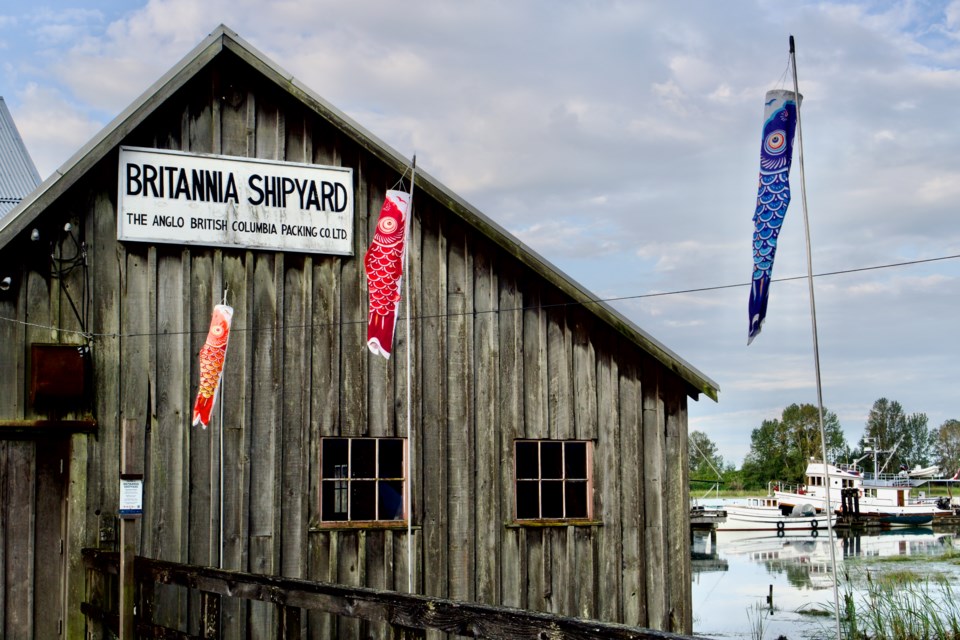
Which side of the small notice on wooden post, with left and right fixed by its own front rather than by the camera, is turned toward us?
front

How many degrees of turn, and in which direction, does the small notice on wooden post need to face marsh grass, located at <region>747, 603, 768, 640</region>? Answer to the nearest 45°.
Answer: approximately 135° to its left

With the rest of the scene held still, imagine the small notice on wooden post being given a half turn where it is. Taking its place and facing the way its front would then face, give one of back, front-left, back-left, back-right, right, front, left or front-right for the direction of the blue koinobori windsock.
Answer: right

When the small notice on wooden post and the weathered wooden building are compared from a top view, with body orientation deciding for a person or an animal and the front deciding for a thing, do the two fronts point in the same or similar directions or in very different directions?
same or similar directions

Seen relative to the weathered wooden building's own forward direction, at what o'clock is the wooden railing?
The wooden railing is roughly at 12 o'clock from the weathered wooden building.

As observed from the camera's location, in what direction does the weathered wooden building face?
facing the viewer

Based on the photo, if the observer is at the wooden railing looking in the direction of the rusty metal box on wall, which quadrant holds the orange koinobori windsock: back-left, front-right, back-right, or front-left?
front-right

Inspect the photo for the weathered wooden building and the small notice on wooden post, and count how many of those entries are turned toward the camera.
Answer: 2
